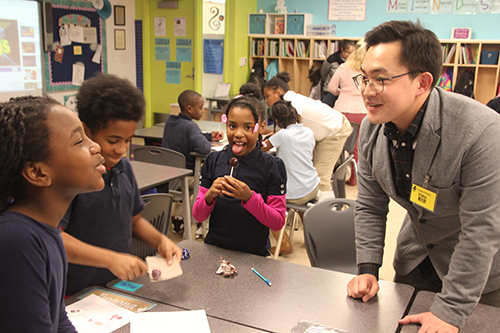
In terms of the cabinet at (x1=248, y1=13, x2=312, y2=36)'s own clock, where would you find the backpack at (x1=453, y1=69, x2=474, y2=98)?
The backpack is roughly at 10 o'clock from the cabinet.

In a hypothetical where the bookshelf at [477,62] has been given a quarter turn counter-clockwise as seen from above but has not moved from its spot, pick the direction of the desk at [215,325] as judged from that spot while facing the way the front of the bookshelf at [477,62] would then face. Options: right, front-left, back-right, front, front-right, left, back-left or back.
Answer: right

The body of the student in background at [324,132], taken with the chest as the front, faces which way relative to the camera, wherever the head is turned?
to the viewer's left

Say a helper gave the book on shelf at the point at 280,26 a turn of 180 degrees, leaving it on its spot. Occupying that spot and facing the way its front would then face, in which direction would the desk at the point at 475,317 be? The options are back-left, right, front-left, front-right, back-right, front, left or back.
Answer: back

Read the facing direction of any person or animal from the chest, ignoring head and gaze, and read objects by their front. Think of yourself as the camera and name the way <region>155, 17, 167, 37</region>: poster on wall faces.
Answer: facing the viewer

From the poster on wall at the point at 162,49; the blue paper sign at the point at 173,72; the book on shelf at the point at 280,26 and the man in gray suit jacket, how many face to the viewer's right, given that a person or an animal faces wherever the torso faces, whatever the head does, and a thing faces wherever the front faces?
0

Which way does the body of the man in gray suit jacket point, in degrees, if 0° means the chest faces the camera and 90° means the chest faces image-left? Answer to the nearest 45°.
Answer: approximately 45°

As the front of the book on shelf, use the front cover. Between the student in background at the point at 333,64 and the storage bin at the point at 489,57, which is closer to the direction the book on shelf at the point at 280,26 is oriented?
the student in background

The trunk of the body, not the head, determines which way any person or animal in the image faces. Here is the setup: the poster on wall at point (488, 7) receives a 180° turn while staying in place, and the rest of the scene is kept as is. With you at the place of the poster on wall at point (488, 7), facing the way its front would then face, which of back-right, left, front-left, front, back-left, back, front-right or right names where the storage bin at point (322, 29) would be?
left

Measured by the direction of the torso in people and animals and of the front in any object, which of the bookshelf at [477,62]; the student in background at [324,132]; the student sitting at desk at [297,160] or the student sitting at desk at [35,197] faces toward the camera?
the bookshelf

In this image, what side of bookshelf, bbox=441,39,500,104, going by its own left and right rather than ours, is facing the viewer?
front

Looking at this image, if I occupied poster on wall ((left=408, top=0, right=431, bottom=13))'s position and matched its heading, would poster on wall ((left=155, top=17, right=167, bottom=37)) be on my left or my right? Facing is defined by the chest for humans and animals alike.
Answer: on my right

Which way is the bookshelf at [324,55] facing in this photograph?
toward the camera

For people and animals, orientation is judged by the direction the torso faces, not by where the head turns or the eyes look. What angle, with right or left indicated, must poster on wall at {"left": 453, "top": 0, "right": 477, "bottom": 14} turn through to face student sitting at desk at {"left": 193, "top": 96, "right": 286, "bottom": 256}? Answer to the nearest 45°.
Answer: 0° — it already faces them

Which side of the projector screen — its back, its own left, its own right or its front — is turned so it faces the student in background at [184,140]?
front
